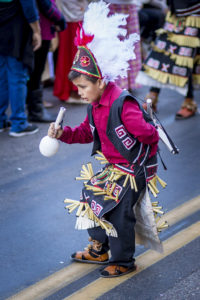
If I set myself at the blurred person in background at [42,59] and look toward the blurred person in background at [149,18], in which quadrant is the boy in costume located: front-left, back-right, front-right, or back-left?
back-right

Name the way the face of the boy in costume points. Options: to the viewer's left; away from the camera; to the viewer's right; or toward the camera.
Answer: to the viewer's left

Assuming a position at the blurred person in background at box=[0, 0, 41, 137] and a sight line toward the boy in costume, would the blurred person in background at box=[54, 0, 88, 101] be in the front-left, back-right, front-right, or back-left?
back-left

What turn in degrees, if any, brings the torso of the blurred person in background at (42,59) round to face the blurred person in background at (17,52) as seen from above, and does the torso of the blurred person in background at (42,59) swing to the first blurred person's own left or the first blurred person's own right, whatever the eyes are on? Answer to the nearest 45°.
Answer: approximately 90° to the first blurred person's own right

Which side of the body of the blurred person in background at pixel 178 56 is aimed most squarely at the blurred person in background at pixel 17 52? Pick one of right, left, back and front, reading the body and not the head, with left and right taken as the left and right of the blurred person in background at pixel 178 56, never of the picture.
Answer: front

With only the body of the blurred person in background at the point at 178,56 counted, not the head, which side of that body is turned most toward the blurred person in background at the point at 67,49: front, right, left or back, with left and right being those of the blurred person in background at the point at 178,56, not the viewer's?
right
